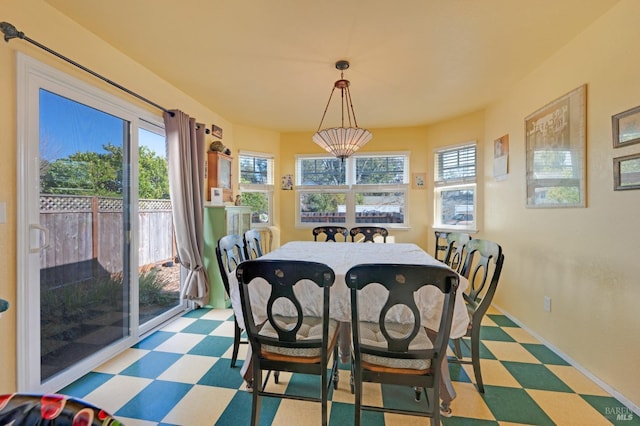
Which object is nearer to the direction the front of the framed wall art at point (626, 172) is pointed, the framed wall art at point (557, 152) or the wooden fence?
the wooden fence

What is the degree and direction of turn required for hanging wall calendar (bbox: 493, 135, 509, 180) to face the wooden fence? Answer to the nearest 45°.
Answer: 0° — it already faces it

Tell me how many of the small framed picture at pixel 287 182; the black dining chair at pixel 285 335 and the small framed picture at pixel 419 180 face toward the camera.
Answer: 2

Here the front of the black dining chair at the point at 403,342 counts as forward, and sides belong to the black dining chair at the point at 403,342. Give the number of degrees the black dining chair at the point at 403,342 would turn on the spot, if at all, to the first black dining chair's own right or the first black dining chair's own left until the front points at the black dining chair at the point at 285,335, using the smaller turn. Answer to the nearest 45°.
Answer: approximately 90° to the first black dining chair's own left

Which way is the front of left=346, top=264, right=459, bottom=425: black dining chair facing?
away from the camera

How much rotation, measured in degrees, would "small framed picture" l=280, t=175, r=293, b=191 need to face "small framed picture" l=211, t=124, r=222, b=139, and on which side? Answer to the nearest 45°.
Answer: approximately 45° to its right

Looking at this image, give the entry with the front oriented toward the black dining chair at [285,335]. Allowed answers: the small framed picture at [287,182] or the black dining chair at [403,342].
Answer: the small framed picture

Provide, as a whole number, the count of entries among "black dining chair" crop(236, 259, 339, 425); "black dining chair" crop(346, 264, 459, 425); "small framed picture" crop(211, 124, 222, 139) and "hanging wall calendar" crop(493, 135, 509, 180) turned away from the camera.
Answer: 2

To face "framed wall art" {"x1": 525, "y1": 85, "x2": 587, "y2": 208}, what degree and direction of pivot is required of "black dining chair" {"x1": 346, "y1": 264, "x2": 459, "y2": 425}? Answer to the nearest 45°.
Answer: approximately 45° to its right

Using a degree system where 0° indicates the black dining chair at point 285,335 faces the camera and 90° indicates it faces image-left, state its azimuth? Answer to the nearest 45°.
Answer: approximately 180°

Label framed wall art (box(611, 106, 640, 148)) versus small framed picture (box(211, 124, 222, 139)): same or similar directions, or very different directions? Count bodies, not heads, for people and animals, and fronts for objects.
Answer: very different directions

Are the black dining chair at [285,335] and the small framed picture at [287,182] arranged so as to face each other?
yes
